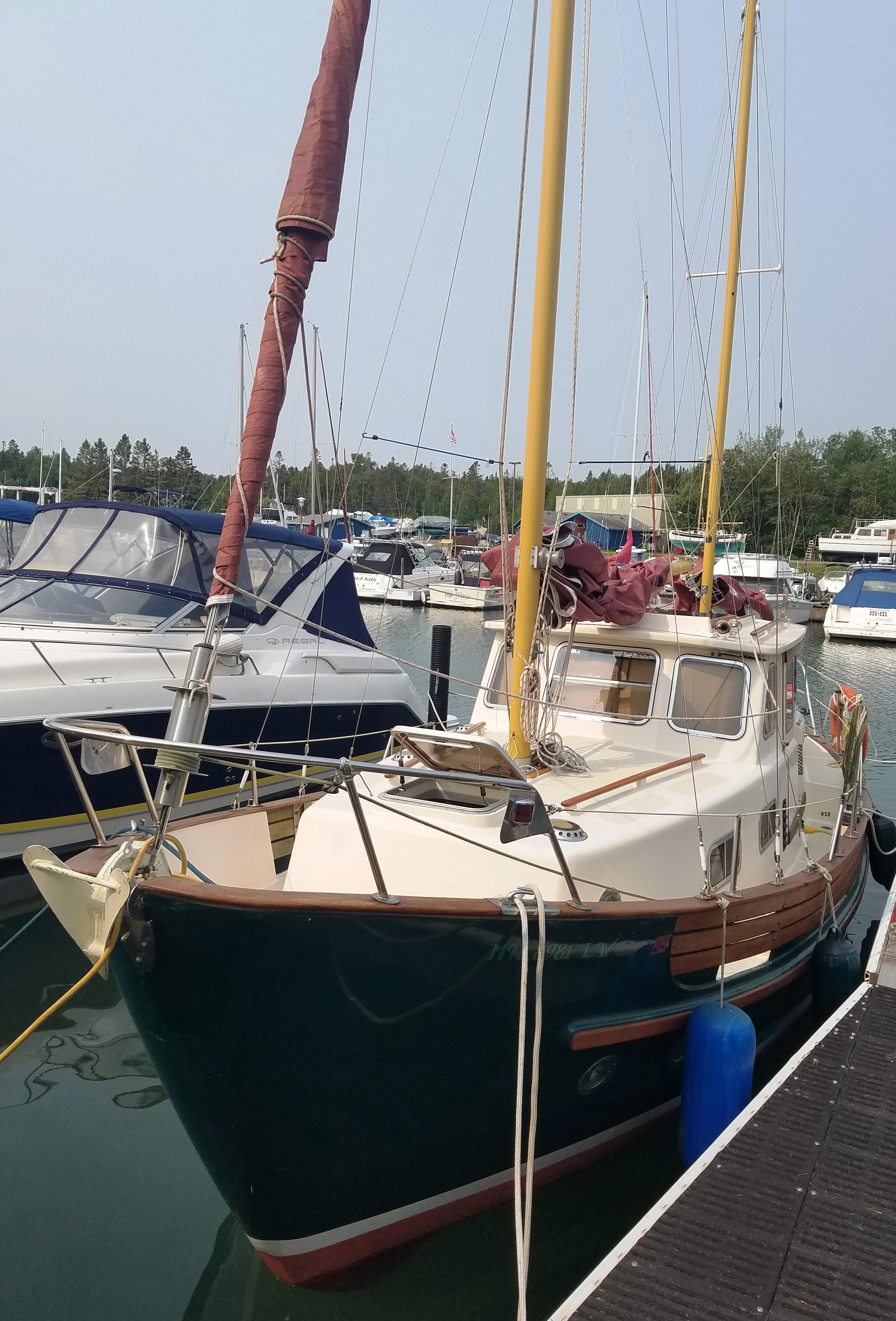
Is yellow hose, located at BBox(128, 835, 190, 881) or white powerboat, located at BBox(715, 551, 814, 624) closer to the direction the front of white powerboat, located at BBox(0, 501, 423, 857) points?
the yellow hose

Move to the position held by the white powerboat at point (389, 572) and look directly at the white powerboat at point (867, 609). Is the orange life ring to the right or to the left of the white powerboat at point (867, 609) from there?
right

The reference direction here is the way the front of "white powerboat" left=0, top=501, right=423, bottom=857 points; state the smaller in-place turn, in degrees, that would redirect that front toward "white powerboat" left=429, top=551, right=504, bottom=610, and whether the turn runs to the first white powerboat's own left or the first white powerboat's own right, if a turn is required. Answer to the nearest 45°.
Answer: approximately 135° to the first white powerboat's own right

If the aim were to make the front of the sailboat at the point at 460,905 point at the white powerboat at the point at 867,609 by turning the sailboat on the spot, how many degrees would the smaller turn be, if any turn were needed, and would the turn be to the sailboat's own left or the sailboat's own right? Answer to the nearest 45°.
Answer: approximately 180°

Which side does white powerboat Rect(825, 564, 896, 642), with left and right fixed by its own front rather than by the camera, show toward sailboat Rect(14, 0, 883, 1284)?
back

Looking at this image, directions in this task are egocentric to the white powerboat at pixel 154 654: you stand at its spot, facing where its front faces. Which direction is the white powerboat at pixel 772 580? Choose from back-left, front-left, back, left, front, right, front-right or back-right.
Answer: back

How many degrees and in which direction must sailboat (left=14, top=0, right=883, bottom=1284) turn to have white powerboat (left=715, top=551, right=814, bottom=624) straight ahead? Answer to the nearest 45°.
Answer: approximately 135° to its right

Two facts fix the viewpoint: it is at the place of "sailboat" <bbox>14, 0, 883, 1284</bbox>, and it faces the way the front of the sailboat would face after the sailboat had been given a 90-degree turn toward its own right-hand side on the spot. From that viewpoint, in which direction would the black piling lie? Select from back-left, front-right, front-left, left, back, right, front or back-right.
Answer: front-right
